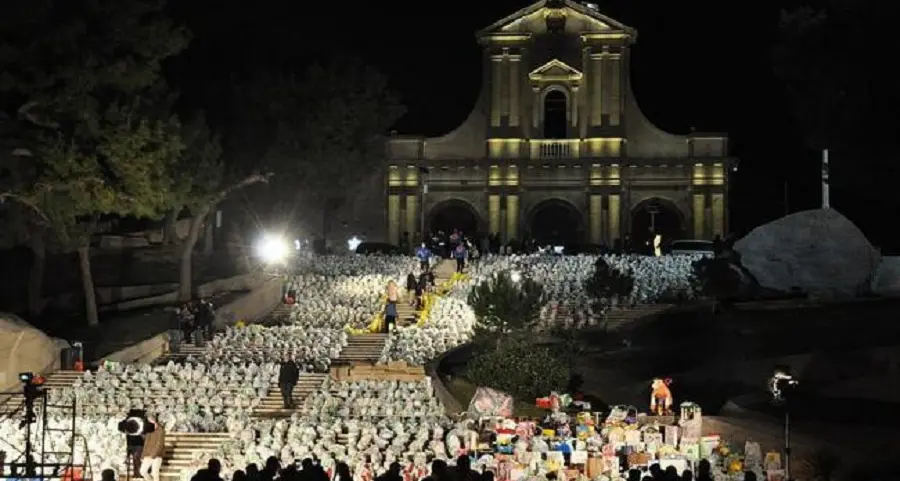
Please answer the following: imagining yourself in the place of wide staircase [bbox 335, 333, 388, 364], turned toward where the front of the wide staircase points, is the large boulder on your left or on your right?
on your left

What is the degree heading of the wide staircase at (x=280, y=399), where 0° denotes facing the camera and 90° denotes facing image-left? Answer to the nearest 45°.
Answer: approximately 0°

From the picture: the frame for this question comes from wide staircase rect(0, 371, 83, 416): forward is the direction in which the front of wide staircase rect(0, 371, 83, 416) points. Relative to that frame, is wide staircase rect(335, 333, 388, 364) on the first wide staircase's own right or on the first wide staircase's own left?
on the first wide staircase's own left

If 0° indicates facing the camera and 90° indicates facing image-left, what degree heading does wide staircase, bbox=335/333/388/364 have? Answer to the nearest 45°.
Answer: approximately 0°

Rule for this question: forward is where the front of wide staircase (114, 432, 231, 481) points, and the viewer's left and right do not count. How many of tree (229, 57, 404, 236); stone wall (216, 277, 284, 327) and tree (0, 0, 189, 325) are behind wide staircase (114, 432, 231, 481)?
3

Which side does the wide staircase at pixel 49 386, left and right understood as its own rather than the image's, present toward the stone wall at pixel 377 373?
left

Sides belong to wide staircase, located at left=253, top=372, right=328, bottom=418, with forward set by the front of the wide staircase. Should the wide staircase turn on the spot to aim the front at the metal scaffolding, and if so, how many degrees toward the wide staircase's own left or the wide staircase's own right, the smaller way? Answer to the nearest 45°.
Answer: approximately 45° to the wide staircase's own right

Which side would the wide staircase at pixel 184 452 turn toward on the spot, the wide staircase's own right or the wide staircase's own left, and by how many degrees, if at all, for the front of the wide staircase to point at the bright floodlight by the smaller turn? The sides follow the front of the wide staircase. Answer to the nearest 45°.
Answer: approximately 180°
